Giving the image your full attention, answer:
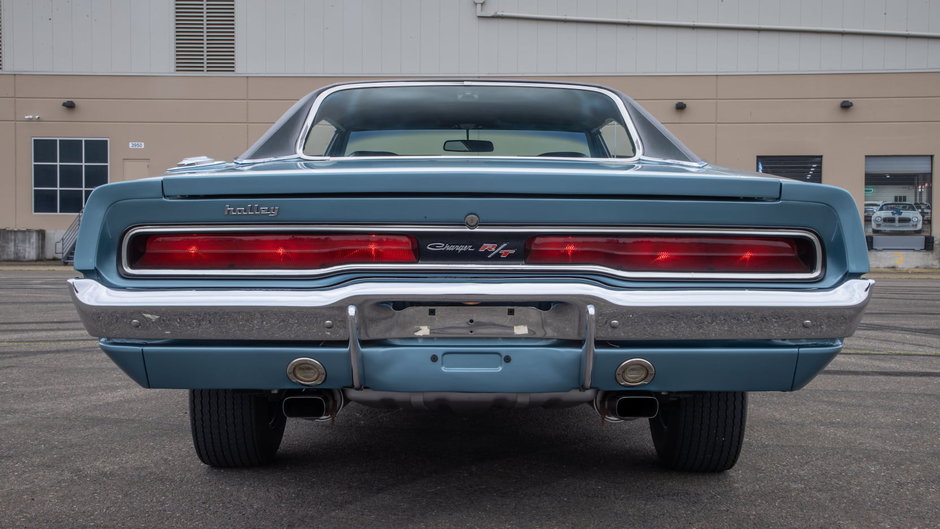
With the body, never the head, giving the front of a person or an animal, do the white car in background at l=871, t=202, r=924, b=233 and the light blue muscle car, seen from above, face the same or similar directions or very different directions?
very different directions

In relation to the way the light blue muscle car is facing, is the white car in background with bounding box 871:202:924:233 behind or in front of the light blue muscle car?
in front

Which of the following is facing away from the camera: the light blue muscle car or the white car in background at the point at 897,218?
the light blue muscle car

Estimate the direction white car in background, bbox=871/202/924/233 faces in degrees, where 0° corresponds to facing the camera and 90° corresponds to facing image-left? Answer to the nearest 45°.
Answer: approximately 0°

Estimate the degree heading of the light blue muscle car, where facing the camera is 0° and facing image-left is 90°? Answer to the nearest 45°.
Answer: approximately 180°

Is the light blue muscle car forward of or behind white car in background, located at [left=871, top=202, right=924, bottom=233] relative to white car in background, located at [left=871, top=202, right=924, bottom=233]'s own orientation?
forward

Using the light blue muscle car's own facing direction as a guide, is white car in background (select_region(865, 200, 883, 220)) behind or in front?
in front

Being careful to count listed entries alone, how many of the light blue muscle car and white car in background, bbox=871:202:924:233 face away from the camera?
1
